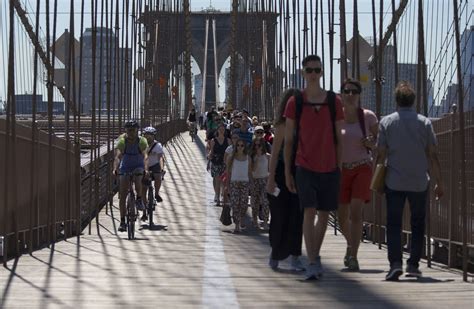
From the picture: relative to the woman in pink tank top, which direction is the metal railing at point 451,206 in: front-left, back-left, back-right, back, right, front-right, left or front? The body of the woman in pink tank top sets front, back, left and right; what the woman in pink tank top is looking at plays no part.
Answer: back-left

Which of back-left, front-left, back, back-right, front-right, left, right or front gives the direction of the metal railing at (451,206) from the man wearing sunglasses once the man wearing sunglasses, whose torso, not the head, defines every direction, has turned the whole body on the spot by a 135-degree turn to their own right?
right

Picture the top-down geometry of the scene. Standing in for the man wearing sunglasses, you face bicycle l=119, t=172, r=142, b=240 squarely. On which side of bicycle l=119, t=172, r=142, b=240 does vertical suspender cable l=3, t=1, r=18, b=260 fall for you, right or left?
left

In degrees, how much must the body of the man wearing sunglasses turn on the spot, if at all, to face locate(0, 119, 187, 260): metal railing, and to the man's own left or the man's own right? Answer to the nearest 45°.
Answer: approximately 135° to the man's own right

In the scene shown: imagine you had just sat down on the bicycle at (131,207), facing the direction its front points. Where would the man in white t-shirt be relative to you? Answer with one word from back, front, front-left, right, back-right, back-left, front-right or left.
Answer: back
